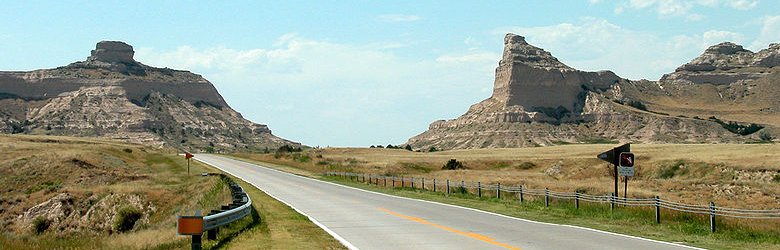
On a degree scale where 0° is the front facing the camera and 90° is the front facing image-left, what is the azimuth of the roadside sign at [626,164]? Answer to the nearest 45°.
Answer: approximately 0°

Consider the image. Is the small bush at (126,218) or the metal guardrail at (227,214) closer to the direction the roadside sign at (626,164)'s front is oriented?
the metal guardrail

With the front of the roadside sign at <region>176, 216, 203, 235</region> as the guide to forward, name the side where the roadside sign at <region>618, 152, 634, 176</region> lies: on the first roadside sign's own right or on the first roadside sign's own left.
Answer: on the first roadside sign's own left

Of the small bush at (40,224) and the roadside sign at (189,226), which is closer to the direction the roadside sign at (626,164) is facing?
the roadside sign

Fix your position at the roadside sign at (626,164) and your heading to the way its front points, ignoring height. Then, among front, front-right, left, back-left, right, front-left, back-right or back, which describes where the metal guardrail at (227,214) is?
front-right

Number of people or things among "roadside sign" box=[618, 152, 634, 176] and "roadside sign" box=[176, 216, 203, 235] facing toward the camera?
2

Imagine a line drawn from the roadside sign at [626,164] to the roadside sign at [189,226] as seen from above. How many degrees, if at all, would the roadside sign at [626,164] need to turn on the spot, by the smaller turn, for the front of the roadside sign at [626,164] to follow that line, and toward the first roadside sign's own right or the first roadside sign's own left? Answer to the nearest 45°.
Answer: approximately 45° to the first roadside sign's own right

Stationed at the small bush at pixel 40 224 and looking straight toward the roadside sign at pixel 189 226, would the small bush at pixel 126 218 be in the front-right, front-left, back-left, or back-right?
front-left

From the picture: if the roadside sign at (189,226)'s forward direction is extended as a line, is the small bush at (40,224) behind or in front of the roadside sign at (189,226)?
behind

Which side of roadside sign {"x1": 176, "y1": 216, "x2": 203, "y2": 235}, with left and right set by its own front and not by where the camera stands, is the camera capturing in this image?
front

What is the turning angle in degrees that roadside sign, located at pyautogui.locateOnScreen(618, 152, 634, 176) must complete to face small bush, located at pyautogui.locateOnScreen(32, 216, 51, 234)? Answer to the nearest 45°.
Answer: approximately 90° to its right
